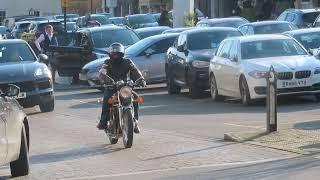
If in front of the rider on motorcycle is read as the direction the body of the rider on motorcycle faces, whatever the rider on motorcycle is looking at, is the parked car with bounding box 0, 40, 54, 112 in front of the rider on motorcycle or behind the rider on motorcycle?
behind

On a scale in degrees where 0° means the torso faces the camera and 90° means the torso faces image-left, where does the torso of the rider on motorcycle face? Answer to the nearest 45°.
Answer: approximately 0°

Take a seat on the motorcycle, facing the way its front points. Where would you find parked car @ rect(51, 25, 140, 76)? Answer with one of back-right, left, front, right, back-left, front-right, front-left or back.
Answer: back

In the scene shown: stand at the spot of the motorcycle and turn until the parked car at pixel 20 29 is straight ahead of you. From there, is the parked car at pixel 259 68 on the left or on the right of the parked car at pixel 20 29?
right

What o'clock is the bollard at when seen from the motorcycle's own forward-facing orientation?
The bollard is roughly at 9 o'clock from the motorcycle.

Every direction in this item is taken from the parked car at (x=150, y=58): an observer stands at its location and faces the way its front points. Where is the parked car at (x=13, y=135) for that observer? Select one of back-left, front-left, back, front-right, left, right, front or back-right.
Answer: front-left

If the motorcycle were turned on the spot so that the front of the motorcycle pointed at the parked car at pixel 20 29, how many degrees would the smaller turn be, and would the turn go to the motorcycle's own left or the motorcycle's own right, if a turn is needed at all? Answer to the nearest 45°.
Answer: approximately 180°

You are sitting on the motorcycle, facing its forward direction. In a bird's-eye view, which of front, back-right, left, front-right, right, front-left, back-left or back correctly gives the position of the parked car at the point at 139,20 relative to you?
back
